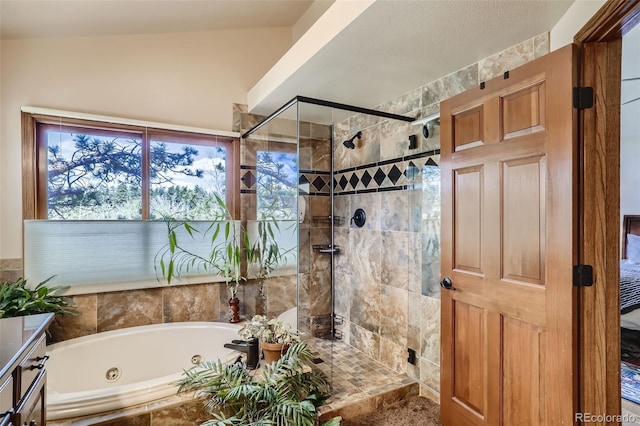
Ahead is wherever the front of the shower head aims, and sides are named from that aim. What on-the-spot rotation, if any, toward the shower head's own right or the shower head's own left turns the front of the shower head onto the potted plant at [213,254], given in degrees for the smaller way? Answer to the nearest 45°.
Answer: approximately 45° to the shower head's own right

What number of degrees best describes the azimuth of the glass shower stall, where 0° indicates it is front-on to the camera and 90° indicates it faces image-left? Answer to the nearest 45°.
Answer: approximately 315°

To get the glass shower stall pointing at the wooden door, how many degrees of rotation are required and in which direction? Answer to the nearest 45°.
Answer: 0° — it already faces it

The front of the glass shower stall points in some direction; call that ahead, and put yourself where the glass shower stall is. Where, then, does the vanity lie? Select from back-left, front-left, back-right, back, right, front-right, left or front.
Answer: right

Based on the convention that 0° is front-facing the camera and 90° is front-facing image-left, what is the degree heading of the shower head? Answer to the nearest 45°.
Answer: approximately 45°

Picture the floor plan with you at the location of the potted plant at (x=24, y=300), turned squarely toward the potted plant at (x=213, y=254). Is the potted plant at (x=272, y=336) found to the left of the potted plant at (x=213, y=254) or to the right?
right
